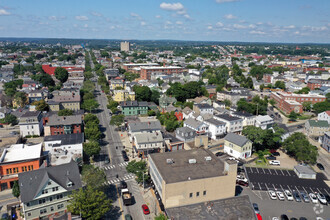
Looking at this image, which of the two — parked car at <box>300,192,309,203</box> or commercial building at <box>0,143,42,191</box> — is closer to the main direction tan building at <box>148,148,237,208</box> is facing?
the commercial building

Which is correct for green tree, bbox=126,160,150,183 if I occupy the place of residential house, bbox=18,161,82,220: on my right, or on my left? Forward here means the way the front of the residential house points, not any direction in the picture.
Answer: on my left

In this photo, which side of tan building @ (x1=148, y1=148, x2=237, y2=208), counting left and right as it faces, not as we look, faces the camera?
left

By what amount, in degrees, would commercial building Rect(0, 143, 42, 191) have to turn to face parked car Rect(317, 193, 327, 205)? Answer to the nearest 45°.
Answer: approximately 45° to its left

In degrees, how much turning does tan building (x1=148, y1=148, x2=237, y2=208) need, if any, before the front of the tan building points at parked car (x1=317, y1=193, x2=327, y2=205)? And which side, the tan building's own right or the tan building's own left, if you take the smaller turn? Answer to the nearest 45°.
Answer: approximately 180°

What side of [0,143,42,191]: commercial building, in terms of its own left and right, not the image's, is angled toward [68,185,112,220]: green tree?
front

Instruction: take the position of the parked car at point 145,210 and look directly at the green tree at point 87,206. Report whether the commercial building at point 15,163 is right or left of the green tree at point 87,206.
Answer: right

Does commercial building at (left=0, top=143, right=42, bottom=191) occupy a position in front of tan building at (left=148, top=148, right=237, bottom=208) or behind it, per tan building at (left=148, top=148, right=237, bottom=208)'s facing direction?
in front
